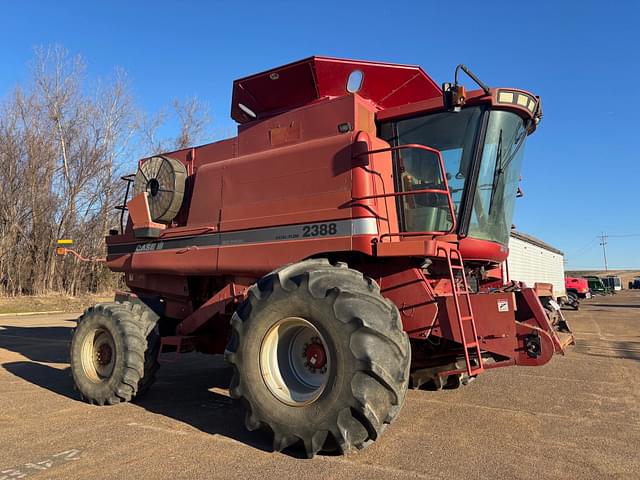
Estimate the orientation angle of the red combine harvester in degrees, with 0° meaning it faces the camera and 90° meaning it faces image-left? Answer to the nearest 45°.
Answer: approximately 315°
